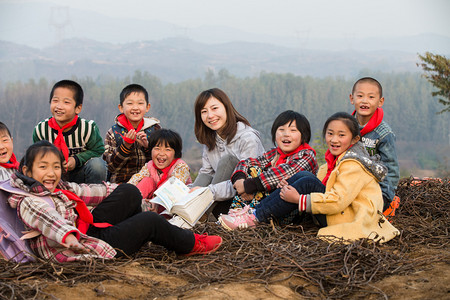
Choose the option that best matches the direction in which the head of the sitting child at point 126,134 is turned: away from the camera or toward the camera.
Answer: toward the camera

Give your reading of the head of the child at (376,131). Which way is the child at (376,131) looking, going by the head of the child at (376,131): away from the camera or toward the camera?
toward the camera

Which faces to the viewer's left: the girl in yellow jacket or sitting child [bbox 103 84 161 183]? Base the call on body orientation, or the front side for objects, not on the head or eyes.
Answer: the girl in yellow jacket

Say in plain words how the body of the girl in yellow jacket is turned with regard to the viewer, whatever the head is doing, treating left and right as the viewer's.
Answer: facing to the left of the viewer

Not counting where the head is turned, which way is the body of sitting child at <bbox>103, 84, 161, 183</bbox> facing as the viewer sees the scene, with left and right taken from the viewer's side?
facing the viewer

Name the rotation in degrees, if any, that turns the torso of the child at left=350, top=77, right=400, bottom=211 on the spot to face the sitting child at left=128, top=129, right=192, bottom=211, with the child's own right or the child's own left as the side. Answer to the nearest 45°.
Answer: approximately 45° to the child's own right

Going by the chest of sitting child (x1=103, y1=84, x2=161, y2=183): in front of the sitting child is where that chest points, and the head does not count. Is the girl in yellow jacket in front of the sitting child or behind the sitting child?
in front

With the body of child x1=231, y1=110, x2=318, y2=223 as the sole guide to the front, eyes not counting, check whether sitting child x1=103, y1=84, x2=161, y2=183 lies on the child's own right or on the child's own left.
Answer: on the child's own right

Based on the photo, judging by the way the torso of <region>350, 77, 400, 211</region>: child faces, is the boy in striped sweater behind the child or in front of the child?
in front

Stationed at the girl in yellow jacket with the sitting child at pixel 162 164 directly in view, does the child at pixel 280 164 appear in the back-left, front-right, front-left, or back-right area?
front-right

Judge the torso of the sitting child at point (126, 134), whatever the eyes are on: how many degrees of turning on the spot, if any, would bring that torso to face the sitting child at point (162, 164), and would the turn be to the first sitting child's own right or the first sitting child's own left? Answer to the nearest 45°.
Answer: approximately 45° to the first sitting child's own left
